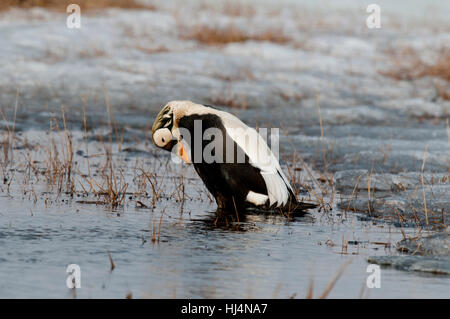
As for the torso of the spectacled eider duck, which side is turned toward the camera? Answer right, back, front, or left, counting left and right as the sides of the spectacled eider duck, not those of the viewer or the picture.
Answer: left
